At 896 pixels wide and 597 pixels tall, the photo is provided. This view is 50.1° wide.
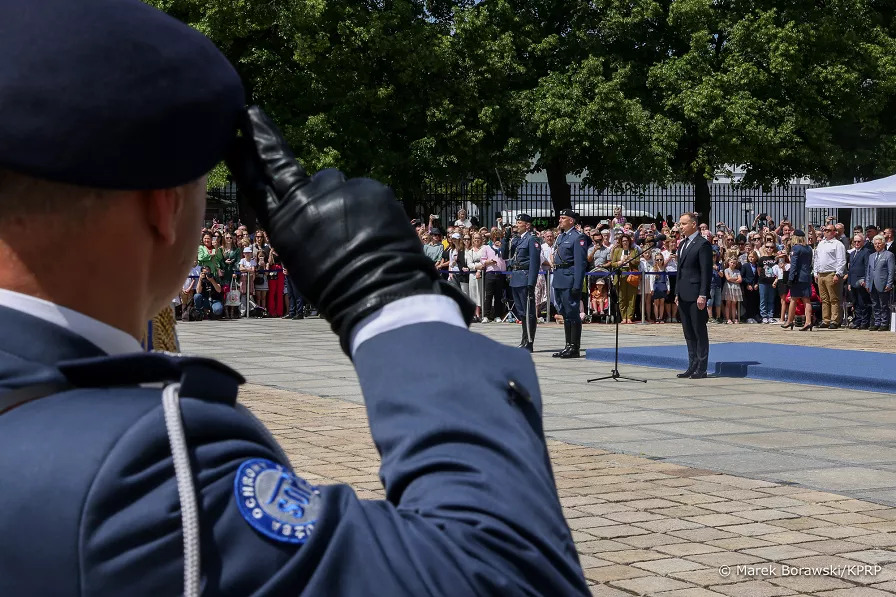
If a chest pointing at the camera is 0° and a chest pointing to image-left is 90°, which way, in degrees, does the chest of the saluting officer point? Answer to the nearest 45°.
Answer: approximately 225°

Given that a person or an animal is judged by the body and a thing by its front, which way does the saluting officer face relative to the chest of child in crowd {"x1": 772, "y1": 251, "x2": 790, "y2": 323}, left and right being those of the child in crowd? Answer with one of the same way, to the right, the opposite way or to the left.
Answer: the opposite way

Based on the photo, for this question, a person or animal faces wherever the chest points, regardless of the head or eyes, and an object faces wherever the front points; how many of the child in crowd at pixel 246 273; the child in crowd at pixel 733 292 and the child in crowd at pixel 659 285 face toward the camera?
3

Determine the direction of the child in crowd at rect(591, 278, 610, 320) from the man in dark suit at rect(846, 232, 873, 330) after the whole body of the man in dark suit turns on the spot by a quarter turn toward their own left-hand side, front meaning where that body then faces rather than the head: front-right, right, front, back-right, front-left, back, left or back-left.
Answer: back-right

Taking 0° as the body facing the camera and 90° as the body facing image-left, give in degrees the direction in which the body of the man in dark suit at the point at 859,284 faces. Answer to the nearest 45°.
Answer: approximately 45°

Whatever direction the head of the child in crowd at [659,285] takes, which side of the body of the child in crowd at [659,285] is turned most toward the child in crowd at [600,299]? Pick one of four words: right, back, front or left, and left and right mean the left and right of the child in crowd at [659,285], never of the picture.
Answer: right

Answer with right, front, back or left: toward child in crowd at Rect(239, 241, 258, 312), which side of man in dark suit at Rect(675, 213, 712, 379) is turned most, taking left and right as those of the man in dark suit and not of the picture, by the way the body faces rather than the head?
right

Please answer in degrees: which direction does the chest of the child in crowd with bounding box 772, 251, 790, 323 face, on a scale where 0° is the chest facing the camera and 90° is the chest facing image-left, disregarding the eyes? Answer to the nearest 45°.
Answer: approximately 0°

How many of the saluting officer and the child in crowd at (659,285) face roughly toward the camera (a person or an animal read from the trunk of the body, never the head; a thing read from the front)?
1

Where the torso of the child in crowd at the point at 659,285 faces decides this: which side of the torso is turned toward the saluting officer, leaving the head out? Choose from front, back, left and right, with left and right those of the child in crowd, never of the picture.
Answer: front

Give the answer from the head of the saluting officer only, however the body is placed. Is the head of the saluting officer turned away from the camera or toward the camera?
away from the camera

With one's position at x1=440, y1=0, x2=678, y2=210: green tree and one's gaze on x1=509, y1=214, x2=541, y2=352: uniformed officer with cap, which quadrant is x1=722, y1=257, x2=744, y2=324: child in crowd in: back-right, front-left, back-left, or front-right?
front-left

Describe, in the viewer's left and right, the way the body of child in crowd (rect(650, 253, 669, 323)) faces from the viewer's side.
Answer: facing the viewer

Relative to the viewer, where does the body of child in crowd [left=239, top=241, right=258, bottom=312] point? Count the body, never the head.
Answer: toward the camera

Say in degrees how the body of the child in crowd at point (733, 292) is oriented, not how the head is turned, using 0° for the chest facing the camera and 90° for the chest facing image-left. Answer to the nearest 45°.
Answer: approximately 0°

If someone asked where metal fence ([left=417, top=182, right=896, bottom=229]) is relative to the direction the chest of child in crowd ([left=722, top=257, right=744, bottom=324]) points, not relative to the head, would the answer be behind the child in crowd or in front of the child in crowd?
behind

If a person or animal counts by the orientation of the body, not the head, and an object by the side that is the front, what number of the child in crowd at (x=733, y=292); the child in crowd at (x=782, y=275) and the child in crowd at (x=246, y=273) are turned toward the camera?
3

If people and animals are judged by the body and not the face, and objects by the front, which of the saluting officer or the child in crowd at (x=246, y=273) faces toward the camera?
the child in crowd

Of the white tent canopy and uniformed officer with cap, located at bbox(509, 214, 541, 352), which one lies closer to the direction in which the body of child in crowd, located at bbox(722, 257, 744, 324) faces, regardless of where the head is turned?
the uniformed officer with cap

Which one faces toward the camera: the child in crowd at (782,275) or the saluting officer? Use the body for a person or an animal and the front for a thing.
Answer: the child in crowd
